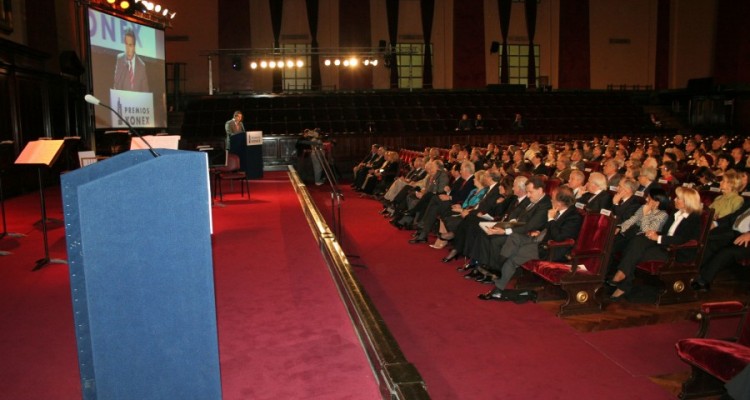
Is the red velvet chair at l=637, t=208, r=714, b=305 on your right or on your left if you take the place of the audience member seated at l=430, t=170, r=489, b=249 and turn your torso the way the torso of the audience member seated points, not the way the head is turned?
on your left

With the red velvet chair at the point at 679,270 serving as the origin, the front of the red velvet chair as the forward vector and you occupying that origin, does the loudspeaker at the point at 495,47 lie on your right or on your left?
on your right

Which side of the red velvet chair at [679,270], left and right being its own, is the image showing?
left

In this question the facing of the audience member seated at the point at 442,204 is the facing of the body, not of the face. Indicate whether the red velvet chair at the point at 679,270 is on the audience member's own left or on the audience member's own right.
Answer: on the audience member's own left

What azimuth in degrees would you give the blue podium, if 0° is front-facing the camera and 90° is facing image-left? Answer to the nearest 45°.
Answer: approximately 270°

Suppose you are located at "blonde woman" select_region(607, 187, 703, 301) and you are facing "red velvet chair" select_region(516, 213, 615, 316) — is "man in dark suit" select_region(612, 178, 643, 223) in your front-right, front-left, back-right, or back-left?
back-right

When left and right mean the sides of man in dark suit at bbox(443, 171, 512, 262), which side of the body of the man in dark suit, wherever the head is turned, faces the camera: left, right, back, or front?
left
